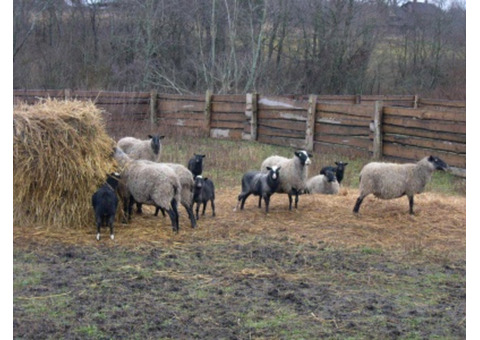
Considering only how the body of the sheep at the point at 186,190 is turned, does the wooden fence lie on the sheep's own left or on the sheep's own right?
on the sheep's own right

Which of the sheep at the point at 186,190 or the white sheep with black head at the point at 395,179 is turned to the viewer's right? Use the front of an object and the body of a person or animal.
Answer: the white sheep with black head

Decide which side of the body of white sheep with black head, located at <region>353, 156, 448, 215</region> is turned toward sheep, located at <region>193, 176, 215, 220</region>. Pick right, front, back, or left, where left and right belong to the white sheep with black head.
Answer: back

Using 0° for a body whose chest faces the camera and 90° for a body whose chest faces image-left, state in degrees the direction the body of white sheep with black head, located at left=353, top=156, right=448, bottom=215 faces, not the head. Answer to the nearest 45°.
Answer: approximately 270°

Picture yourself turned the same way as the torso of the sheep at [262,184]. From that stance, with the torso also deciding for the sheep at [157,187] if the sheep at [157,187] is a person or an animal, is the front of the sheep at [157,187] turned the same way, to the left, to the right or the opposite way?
the opposite way

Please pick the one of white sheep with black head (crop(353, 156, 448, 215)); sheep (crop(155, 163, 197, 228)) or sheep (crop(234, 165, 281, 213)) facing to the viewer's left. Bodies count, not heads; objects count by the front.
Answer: sheep (crop(155, 163, 197, 228))

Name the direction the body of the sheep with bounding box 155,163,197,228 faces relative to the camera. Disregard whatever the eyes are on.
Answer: to the viewer's left

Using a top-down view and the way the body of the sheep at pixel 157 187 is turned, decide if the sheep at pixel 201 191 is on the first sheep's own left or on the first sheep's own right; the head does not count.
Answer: on the first sheep's own right

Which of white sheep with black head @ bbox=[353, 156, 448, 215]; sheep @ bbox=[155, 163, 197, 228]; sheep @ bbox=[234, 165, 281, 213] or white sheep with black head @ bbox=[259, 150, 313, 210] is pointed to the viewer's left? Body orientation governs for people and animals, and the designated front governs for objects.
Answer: sheep @ bbox=[155, 163, 197, 228]

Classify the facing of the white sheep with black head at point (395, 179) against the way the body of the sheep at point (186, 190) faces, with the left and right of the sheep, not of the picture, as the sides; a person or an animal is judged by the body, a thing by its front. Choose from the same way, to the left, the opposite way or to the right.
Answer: the opposite way
